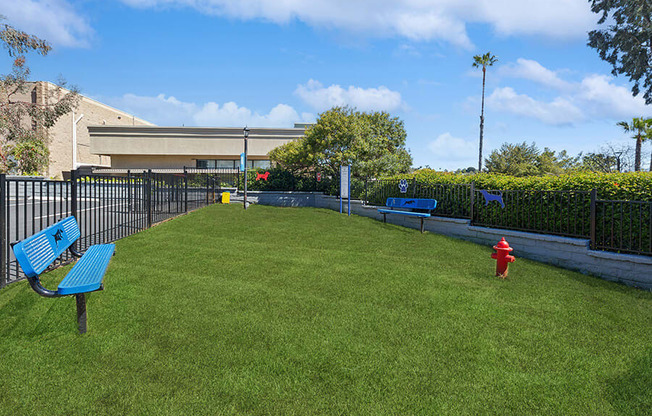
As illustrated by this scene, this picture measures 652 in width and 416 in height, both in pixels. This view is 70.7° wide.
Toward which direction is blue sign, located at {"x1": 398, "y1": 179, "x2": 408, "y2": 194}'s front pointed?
toward the camera

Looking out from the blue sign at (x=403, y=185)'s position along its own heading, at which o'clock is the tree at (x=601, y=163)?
The tree is roughly at 7 o'clock from the blue sign.

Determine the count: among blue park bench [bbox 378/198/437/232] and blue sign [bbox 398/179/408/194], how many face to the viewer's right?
0

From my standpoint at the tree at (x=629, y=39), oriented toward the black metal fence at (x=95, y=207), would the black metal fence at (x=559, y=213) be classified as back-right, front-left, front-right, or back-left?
front-left

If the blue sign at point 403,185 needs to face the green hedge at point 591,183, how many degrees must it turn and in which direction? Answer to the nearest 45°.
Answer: approximately 45° to its left

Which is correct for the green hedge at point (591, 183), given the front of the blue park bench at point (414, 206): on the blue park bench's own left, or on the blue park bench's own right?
on the blue park bench's own left

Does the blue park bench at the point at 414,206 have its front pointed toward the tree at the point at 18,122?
no

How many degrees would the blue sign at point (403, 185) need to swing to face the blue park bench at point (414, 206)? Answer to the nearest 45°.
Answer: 0° — it already faces it

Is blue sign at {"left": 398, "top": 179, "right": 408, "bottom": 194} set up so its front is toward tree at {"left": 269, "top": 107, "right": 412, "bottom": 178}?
no

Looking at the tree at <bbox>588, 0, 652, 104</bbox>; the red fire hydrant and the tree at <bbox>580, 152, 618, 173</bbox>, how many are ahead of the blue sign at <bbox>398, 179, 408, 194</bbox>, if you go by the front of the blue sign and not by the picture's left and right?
1

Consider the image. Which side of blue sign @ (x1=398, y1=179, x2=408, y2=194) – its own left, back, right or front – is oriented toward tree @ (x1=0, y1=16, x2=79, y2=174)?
right

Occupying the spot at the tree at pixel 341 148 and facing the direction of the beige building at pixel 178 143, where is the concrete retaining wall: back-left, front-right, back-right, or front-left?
back-left

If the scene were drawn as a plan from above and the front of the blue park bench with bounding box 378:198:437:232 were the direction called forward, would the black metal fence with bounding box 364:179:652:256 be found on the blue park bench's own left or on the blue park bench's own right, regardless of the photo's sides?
on the blue park bench's own left

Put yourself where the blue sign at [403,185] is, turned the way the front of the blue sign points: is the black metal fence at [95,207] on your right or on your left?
on your right

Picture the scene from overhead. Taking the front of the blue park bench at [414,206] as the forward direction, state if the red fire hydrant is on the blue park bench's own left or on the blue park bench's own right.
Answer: on the blue park bench's own left

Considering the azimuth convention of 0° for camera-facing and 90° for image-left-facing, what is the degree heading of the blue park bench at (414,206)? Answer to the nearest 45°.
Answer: approximately 45°

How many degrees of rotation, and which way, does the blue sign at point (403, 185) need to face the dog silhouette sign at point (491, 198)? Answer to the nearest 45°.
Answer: approximately 45° to its left
